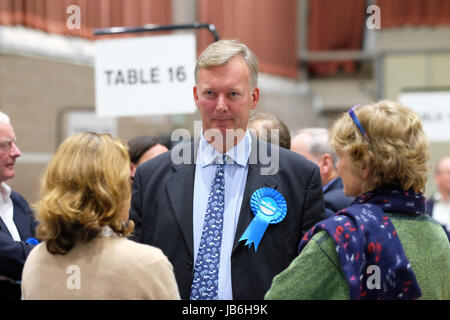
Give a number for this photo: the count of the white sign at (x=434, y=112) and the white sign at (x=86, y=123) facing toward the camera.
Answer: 2

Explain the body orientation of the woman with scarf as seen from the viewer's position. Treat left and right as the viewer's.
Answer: facing away from the viewer and to the left of the viewer

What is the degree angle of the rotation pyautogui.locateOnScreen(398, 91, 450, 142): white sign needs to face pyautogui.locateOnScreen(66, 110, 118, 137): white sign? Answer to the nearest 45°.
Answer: approximately 90° to its right

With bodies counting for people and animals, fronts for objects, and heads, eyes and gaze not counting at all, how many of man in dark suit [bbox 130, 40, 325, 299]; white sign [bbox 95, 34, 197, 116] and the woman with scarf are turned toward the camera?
2
